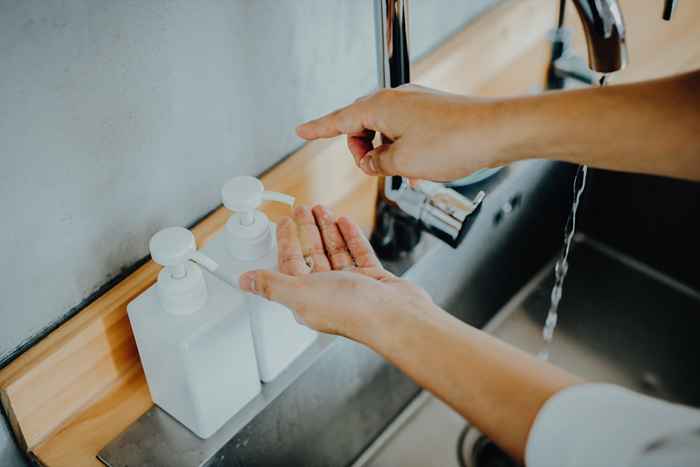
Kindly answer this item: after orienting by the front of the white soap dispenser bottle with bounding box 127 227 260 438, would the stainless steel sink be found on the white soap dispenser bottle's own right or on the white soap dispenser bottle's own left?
on the white soap dispenser bottle's own left

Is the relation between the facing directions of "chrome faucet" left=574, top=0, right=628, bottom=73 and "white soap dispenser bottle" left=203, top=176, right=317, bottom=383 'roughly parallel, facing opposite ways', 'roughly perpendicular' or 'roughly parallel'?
roughly perpendicular

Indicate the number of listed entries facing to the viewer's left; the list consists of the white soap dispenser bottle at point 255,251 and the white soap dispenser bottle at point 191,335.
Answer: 0

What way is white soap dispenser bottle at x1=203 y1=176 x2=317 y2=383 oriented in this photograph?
to the viewer's right
